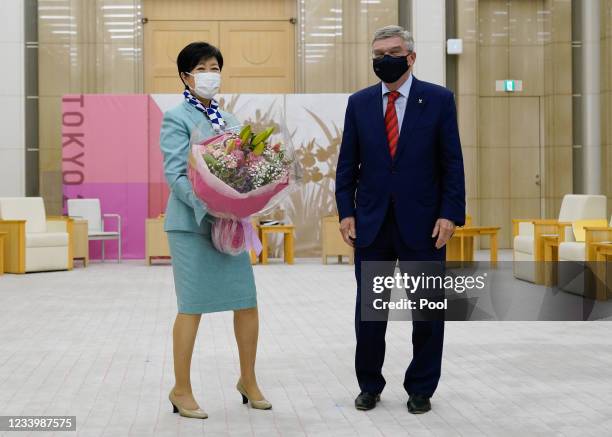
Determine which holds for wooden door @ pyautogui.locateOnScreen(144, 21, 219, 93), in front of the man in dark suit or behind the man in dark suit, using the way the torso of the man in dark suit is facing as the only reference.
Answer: behind

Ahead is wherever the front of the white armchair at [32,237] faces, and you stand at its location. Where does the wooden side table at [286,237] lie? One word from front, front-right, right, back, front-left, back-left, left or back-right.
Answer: front-left

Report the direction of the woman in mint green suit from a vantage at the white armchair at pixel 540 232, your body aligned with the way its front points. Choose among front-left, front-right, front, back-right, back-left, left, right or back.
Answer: front-left

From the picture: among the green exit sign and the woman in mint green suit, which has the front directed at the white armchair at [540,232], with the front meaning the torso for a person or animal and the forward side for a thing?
the green exit sign

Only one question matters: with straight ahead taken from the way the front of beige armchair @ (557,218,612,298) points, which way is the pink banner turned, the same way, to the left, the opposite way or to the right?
to the left

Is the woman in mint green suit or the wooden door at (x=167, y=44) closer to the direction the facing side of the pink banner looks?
the woman in mint green suit

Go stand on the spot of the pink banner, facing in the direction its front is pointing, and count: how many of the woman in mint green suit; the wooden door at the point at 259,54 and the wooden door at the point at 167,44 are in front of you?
1

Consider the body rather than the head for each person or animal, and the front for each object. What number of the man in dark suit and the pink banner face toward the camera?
2

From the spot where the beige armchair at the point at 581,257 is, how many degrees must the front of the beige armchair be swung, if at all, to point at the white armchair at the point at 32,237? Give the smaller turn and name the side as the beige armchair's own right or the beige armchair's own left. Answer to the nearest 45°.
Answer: approximately 45° to the beige armchair's own right

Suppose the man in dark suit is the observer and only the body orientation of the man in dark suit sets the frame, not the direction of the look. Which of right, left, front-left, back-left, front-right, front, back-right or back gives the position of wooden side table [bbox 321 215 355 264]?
back

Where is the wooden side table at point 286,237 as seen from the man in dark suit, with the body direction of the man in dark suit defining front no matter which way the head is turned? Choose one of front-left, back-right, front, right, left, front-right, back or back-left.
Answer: back

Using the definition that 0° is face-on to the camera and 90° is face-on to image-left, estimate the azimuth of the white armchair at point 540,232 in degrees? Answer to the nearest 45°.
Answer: approximately 45°

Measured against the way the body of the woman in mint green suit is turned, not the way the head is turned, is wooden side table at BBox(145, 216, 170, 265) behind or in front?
behind

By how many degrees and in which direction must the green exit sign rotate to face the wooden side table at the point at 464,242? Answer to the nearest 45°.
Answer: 0° — it already faces it
